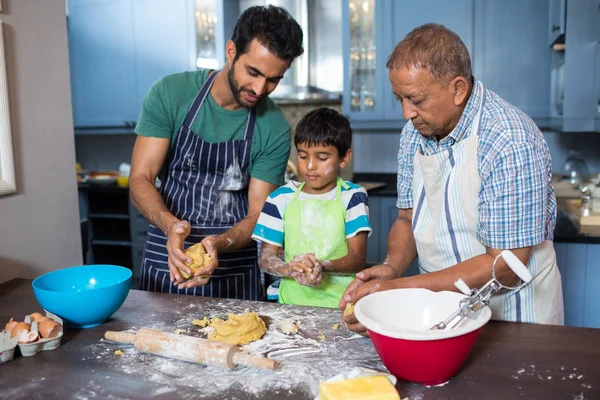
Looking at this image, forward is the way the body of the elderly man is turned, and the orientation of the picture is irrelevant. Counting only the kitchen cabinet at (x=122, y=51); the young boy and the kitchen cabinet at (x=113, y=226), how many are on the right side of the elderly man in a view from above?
3

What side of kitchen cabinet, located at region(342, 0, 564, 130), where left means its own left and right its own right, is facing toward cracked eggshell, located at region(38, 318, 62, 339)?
front

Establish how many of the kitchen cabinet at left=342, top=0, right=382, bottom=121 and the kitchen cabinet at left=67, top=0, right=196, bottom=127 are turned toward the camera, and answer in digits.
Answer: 2

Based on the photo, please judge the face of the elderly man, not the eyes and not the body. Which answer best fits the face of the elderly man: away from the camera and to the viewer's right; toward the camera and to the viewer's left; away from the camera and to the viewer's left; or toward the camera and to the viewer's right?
toward the camera and to the viewer's left

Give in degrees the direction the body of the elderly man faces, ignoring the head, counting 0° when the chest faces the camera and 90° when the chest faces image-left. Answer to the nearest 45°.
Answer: approximately 45°

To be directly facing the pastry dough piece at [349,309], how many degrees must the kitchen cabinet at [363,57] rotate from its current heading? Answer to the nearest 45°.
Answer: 0° — it already faces it

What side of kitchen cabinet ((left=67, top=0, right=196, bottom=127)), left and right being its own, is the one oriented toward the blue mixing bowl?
front

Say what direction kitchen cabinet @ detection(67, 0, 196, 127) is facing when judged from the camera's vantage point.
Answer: facing the viewer

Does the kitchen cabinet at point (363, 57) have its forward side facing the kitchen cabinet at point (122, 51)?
no

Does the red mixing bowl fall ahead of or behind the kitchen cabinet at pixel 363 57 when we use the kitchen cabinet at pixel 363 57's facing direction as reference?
ahead

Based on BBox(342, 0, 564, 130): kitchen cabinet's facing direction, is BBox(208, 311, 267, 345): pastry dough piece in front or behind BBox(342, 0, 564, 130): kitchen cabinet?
in front

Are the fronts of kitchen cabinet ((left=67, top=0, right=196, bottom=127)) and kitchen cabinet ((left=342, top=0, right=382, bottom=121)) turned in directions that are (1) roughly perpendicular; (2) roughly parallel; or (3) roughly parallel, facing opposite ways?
roughly parallel

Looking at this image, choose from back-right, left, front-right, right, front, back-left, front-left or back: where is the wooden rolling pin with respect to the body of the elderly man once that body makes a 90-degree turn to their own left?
right
